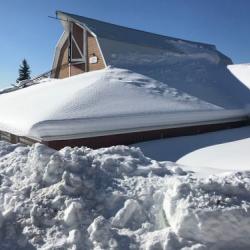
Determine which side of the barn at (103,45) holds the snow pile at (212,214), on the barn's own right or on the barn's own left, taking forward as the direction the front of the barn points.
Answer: on the barn's own left

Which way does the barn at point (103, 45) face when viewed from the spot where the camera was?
facing the viewer and to the left of the viewer
